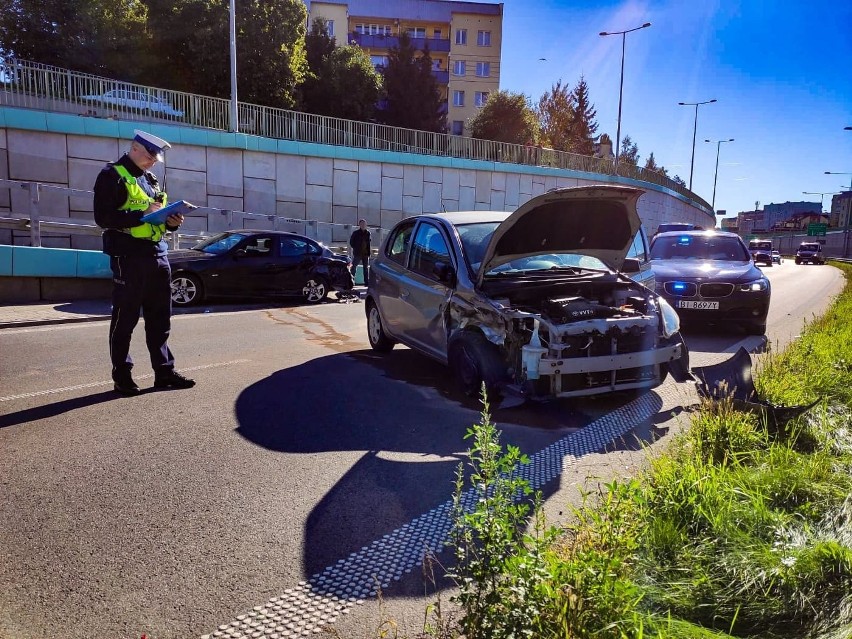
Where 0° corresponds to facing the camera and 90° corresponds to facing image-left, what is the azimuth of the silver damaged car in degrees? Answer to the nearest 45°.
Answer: approximately 315°

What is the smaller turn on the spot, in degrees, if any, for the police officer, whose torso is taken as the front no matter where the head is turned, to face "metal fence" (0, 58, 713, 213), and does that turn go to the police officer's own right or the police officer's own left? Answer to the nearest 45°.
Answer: approximately 135° to the police officer's own left

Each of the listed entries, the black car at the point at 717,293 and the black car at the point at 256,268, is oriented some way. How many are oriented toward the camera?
1

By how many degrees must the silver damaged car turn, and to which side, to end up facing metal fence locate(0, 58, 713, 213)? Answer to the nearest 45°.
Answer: approximately 180°

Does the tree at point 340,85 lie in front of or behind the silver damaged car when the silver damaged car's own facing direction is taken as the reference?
behind

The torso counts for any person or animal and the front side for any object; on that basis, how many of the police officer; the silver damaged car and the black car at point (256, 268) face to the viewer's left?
1

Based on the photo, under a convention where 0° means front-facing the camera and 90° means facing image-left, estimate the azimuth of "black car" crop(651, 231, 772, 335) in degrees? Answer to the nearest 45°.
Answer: approximately 0°

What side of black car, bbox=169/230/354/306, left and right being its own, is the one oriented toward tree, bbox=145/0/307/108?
right

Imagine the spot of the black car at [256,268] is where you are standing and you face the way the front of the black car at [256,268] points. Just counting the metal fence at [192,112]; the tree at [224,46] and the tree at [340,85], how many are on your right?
3

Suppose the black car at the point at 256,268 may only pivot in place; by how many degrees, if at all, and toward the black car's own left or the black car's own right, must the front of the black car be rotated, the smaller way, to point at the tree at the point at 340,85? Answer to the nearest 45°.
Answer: approximately 90° to the black car's own right

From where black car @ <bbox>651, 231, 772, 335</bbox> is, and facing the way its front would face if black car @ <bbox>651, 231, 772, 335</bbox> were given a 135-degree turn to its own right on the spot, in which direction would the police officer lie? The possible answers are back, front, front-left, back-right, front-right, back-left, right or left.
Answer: left

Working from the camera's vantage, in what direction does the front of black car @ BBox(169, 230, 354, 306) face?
facing to the left of the viewer
